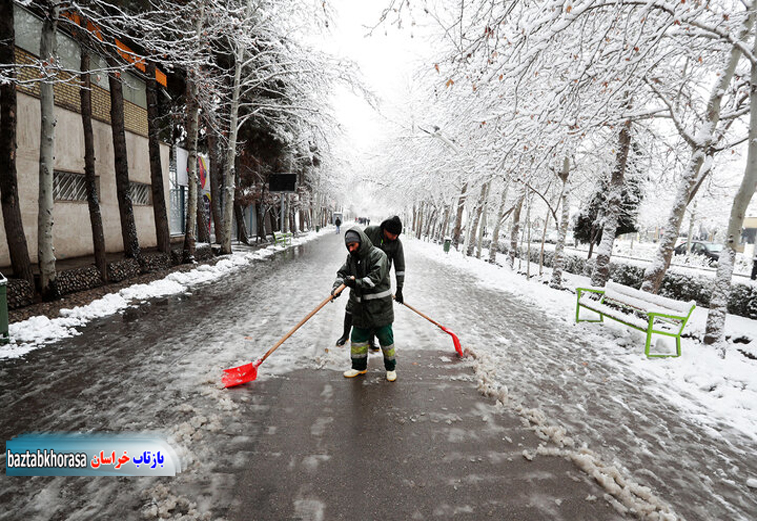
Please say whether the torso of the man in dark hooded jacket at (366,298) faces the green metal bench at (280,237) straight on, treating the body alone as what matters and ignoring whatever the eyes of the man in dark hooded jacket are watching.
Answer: no

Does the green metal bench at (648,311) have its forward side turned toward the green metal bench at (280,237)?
no

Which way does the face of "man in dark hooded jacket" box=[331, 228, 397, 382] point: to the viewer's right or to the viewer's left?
to the viewer's left

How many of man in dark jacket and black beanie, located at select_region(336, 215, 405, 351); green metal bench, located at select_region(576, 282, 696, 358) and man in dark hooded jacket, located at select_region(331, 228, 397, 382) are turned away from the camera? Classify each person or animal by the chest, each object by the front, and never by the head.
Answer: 0

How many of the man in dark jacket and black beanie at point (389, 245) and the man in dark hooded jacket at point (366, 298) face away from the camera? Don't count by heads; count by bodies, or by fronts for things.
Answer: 0

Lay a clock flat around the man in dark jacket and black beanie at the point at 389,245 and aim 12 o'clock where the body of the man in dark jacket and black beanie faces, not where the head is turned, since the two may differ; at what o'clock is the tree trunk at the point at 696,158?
The tree trunk is roughly at 10 o'clock from the man in dark jacket and black beanie.

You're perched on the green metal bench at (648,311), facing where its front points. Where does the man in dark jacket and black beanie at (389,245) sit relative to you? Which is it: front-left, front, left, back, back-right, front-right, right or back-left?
front

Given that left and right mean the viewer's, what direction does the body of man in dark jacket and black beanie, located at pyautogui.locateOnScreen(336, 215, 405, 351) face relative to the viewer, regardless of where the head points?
facing the viewer and to the right of the viewer

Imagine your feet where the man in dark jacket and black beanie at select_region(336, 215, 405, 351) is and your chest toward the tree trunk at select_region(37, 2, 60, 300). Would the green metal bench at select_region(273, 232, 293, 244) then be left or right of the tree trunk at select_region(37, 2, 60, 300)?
right

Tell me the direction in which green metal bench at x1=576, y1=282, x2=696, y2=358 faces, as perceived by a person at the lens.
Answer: facing the viewer and to the left of the viewer

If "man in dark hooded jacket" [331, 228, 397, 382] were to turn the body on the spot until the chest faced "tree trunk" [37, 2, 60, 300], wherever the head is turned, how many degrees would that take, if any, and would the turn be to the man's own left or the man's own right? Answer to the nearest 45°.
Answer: approximately 90° to the man's own right

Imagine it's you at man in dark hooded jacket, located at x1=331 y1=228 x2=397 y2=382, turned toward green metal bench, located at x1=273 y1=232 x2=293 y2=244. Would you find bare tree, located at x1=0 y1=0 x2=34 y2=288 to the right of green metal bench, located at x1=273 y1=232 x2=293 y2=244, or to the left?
left

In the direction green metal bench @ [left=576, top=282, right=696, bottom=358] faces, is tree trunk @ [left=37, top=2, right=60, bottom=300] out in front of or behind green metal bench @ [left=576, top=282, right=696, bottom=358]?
in front

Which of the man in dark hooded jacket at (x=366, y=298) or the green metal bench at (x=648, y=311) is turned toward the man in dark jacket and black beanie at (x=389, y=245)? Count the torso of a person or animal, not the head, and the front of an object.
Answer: the green metal bench

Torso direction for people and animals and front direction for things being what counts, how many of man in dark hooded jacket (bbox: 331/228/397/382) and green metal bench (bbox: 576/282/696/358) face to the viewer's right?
0
